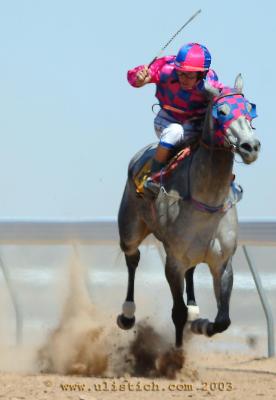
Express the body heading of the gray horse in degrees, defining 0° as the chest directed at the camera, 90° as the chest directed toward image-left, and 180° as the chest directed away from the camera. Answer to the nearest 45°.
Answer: approximately 315°

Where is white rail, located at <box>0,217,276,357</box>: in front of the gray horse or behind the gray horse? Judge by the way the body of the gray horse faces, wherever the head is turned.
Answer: behind
